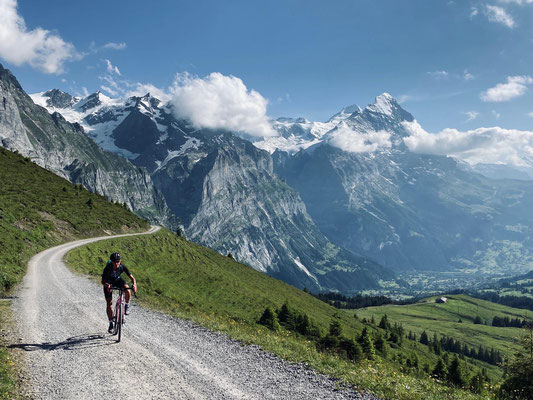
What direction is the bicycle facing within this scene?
toward the camera
